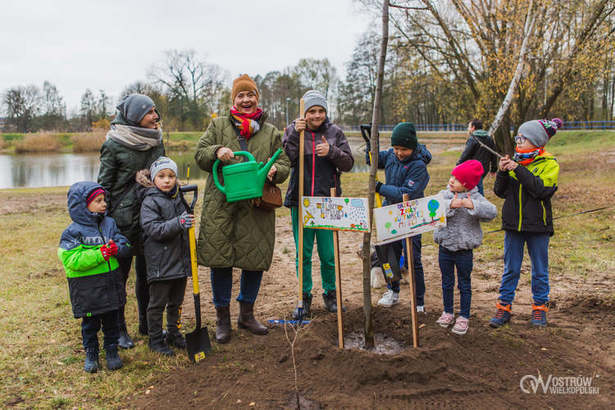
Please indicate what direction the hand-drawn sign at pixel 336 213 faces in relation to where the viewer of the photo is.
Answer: facing the viewer

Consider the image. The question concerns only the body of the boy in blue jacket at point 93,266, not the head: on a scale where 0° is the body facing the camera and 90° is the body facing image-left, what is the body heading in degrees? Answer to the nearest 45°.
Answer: approximately 315°

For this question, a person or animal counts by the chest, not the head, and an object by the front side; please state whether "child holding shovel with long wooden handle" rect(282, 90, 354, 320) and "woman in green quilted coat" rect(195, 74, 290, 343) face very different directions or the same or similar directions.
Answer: same or similar directions

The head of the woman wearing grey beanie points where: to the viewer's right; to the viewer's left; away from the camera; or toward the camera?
to the viewer's right

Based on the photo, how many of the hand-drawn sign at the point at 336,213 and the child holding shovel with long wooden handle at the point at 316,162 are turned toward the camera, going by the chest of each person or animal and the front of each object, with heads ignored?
2

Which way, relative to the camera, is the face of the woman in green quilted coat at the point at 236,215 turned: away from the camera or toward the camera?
toward the camera

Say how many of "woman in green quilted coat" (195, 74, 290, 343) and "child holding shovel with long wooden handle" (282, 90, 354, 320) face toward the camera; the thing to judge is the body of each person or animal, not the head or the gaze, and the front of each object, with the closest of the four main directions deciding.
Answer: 2

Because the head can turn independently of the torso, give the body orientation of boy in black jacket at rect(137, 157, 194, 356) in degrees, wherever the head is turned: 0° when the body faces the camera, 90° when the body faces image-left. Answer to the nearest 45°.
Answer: approximately 315°

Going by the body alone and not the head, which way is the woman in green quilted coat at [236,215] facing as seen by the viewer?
toward the camera

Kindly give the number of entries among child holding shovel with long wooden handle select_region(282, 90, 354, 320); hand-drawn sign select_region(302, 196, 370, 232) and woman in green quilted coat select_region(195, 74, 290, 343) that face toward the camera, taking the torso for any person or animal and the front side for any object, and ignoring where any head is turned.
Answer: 3

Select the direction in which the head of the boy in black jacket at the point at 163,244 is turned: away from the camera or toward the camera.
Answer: toward the camera
